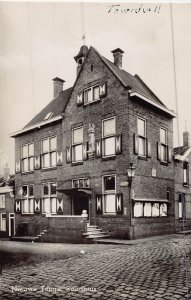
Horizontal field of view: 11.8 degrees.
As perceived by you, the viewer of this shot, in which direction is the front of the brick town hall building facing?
facing the viewer and to the left of the viewer
